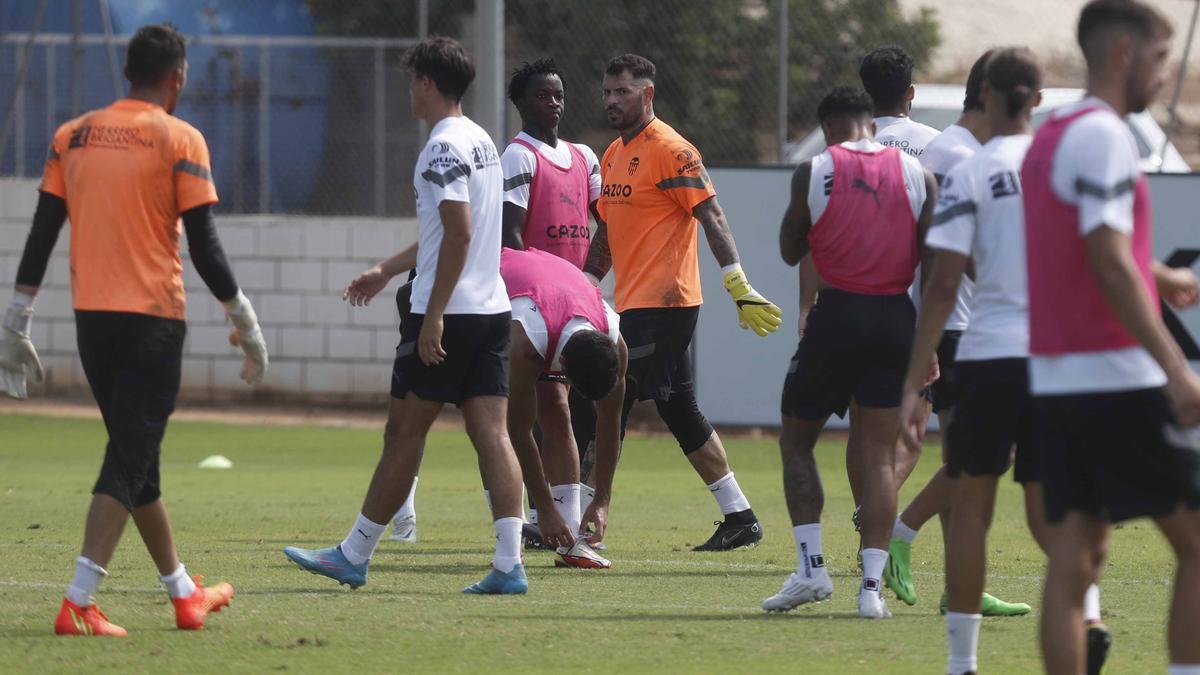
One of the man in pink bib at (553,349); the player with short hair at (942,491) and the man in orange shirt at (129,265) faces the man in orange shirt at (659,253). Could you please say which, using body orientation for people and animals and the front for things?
the man in orange shirt at (129,265)

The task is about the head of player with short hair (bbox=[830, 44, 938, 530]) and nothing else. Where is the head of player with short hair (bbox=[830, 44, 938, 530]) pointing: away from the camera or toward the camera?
away from the camera

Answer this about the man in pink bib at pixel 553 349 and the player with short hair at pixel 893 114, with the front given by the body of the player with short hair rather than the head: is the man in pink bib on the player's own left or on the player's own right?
on the player's own left

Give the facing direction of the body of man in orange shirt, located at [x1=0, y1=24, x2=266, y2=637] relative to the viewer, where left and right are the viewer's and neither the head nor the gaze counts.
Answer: facing away from the viewer and to the right of the viewer

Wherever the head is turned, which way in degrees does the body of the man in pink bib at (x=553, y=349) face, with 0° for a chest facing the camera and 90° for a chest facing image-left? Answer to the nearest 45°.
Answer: approximately 315°

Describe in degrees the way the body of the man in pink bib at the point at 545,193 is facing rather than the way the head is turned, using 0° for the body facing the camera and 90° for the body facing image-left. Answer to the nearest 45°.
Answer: approximately 315°

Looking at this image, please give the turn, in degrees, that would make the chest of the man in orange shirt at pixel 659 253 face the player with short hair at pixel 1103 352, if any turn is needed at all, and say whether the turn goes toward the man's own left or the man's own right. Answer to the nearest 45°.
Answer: approximately 45° to the man's own left

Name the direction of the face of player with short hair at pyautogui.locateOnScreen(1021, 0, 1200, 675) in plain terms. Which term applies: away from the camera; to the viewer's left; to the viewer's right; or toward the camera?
to the viewer's right

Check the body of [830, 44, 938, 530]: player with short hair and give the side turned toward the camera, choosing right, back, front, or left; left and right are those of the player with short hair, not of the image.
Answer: back
